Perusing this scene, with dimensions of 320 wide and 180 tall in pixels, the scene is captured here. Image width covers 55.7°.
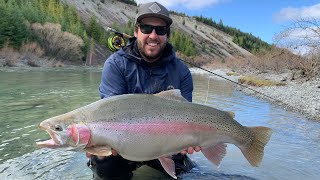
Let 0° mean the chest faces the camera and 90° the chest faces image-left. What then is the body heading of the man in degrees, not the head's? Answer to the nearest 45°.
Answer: approximately 0°

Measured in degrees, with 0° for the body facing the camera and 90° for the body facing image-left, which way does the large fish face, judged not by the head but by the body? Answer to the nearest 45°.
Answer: approximately 90°
